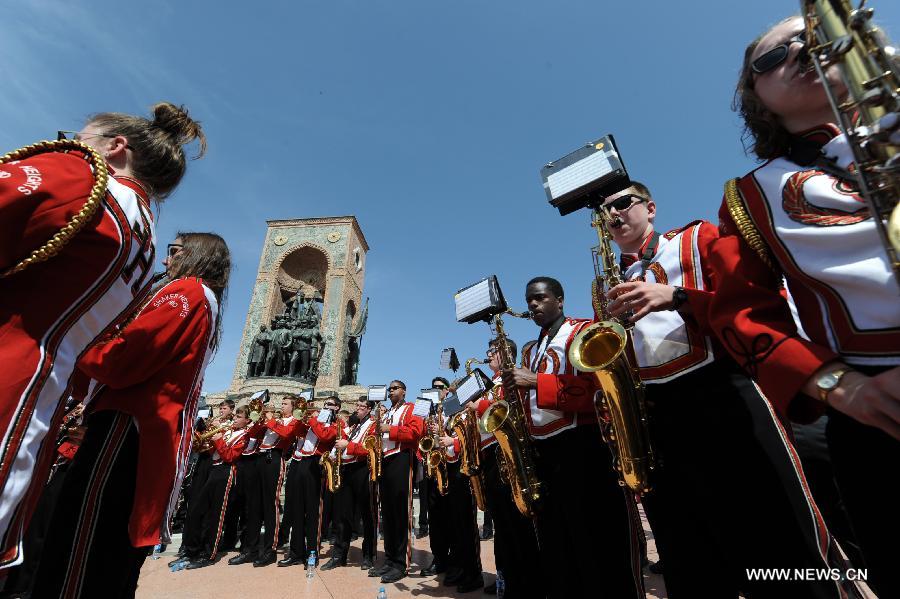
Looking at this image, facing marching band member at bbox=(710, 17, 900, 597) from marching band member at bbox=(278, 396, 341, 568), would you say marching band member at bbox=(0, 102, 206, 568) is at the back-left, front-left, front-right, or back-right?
front-right

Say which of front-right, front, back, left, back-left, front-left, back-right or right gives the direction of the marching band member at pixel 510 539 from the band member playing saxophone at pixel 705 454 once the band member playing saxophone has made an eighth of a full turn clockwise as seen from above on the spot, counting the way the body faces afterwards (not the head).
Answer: front-right

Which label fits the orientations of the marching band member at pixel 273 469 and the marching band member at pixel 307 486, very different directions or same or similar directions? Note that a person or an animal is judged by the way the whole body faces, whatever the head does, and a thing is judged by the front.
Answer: same or similar directions

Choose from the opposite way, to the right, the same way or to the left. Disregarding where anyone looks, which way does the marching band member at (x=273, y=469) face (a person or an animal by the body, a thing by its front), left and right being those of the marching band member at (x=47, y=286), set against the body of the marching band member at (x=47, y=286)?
to the left

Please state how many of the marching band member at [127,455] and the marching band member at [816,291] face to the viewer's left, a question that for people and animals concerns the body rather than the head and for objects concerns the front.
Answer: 1

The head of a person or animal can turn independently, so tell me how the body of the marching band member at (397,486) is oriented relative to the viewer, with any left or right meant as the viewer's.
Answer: facing the viewer and to the left of the viewer

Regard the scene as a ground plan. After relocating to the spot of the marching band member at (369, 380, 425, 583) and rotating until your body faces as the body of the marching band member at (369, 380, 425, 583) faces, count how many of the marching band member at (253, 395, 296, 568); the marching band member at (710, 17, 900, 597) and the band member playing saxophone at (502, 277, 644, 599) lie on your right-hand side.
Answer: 1

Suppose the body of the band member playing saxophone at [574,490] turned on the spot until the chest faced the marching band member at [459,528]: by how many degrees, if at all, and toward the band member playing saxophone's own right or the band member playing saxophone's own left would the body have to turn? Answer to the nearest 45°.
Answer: approximately 90° to the band member playing saxophone's own right

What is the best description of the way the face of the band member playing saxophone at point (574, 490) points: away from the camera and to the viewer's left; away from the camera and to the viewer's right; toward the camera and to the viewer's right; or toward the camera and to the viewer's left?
toward the camera and to the viewer's left

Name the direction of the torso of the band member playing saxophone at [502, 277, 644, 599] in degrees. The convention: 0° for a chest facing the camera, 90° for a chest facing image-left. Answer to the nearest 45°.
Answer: approximately 45°

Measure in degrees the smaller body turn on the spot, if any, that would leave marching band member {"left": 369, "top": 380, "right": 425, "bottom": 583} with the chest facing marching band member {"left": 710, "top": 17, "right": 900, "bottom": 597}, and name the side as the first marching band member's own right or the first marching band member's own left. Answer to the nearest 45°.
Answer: approximately 45° to the first marching band member's own left
